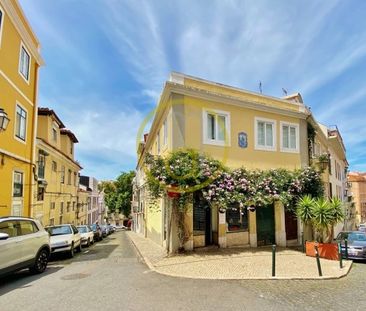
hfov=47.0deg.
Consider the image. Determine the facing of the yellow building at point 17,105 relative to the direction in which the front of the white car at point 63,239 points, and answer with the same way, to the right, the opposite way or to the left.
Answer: to the left

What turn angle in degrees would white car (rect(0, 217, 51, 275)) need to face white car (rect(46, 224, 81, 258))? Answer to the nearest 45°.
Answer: approximately 135° to its right

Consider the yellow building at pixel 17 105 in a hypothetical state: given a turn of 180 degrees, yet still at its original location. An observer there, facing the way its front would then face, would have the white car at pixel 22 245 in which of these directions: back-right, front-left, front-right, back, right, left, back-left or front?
back-left

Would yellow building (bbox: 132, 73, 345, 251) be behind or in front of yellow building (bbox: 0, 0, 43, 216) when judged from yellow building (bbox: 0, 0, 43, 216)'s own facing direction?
in front

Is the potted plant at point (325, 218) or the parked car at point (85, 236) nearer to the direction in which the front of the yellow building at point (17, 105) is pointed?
the potted plant

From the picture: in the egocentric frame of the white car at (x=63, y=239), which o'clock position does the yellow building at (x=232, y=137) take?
The yellow building is roughly at 8 o'clock from the white car.

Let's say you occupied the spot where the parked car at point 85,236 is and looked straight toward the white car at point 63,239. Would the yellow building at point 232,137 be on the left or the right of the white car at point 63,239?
left

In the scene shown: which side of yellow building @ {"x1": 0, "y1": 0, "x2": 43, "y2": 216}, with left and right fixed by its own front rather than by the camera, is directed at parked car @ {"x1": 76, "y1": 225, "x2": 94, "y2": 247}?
left

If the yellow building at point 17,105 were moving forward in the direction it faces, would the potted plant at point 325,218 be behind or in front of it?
in front

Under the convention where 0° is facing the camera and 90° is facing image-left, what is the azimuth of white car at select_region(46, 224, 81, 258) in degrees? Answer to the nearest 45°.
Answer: approximately 45°

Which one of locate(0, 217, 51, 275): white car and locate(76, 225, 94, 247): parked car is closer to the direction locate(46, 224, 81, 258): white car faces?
the white car

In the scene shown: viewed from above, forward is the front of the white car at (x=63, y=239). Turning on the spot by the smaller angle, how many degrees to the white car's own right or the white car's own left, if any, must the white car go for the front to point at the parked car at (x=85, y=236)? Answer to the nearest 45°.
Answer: approximately 135° to the white car's own right
